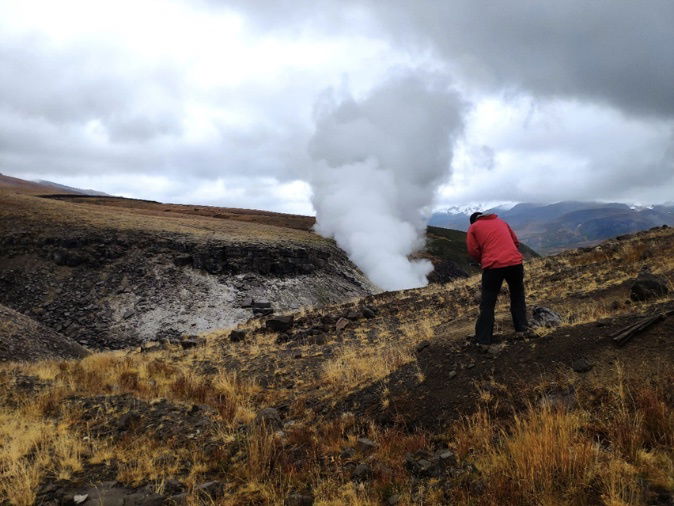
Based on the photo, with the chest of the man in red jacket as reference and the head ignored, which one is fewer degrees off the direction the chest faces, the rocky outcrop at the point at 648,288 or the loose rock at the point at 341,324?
the loose rock

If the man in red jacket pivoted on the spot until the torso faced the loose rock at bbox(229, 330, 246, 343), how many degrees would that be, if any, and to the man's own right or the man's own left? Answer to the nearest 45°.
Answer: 0° — they already face it

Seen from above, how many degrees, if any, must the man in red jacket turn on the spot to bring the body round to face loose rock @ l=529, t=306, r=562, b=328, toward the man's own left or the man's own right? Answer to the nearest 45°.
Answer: approximately 90° to the man's own right

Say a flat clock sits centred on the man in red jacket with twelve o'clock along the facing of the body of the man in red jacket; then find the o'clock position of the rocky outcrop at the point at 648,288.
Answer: The rocky outcrop is roughly at 3 o'clock from the man in red jacket.

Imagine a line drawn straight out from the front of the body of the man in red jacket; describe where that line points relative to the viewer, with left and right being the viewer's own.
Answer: facing away from the viewer and to the left of the viewer
